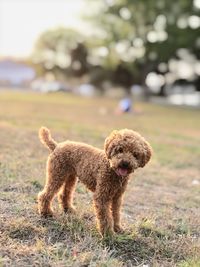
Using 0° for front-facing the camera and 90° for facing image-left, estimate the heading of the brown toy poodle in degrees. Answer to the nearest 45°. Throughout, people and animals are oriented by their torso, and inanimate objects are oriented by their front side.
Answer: approximately 315°

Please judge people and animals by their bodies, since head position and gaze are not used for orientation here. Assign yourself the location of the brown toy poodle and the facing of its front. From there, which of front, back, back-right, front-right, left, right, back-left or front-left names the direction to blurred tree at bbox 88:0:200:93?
back-left
